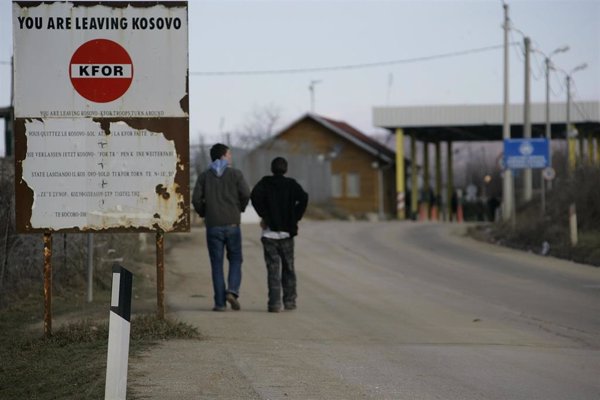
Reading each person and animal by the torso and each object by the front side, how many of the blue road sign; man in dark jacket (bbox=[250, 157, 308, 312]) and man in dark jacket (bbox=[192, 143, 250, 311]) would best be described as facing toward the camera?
1

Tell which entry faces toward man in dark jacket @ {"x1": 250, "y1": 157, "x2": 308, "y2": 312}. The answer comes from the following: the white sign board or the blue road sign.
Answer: the blue road sign

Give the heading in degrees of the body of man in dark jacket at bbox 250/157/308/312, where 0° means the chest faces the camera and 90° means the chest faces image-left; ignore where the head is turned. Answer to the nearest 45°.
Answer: approximately 180°

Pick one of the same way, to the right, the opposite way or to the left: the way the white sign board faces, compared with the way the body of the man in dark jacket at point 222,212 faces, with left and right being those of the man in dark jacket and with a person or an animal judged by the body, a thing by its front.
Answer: the opposite way

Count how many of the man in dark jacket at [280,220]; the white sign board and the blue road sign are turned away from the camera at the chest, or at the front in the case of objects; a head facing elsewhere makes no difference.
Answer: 1

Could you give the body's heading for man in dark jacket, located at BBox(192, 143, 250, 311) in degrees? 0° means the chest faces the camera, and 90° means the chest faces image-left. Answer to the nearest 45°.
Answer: approximately 180°

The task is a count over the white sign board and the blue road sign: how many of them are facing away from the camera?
0

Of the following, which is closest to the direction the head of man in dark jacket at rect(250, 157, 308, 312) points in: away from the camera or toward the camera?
away from the camera

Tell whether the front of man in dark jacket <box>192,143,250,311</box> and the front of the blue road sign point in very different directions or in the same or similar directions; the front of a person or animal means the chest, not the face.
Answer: very different directions

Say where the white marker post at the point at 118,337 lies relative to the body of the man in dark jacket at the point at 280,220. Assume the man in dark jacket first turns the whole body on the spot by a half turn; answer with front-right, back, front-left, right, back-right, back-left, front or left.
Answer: front

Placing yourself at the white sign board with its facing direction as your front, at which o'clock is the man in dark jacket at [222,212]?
The man in dark jacket is roughly at 7 o'clock from the white sign board.

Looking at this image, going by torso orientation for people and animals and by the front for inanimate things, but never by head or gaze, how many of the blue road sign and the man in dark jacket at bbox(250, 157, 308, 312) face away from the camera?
1
